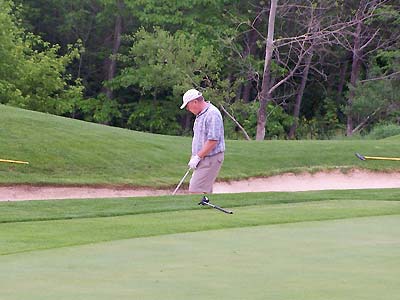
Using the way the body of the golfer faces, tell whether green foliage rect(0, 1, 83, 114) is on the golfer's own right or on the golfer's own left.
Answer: on the golfer's own right

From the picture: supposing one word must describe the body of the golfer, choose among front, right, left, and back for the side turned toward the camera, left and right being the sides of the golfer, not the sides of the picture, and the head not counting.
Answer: left

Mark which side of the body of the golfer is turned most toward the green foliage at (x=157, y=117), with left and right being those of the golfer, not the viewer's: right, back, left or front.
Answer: right

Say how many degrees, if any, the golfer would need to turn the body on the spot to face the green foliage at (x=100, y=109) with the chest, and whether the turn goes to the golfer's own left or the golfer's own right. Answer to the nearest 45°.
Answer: approximately 90° to the golfer's own right

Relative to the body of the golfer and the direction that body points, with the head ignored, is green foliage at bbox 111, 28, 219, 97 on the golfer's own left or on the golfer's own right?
on the golfer's own right
